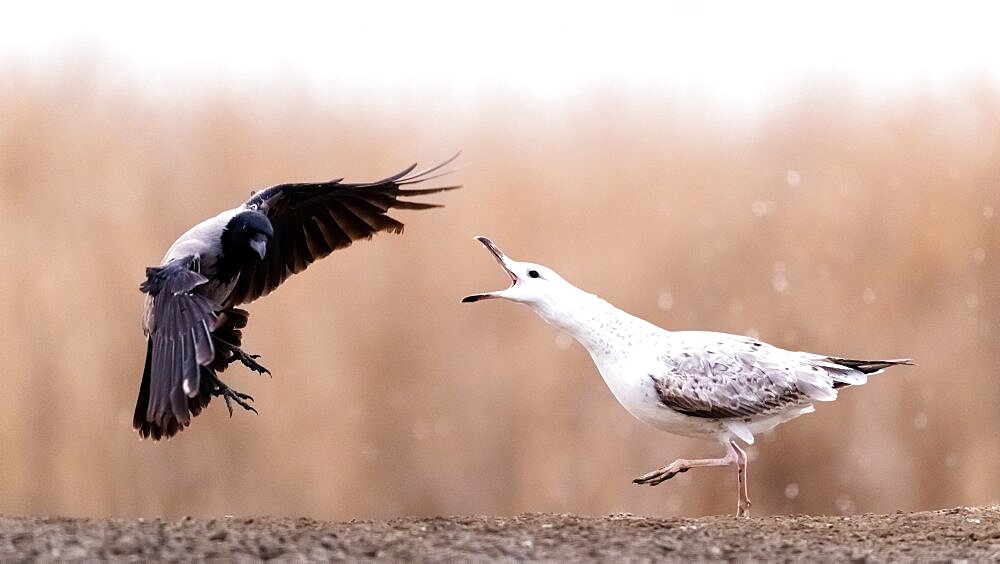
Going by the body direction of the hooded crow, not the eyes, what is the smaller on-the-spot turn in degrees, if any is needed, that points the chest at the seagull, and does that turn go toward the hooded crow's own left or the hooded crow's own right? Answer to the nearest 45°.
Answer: approximately 45° to the hooded crow's own left

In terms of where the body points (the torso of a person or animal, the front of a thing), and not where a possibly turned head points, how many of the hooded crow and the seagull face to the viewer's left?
1

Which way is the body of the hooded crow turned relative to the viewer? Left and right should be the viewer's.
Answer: facing the viewer and to the right of the viewer

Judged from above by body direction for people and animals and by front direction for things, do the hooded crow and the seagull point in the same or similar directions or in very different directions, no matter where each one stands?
very different directions

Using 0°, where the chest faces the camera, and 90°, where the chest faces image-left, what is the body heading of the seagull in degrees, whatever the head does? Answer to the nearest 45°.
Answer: approximately 90°

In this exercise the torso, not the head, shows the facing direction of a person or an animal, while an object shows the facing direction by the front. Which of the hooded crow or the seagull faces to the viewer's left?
the seagull

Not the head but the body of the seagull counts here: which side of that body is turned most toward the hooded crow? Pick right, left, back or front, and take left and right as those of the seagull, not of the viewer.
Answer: front
